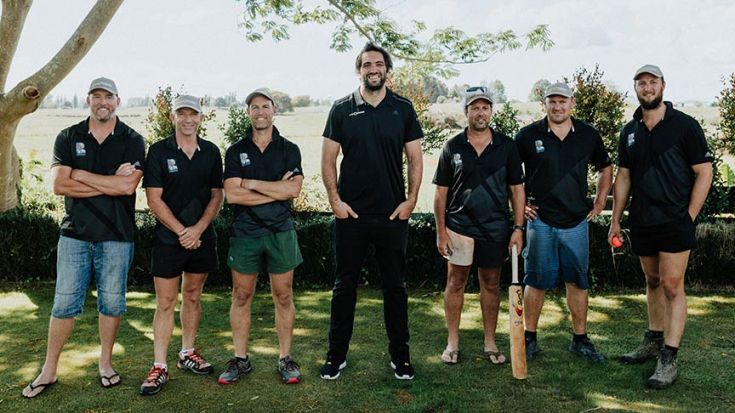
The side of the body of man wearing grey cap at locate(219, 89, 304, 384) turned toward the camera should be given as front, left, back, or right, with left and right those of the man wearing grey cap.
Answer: front

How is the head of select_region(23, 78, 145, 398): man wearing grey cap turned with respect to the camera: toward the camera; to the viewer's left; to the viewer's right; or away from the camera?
toward the camera

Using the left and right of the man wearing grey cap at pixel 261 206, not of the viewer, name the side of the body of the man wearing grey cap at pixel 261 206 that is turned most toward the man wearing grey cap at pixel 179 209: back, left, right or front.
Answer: right

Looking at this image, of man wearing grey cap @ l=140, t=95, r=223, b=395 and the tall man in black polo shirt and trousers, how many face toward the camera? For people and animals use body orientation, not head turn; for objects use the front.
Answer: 2

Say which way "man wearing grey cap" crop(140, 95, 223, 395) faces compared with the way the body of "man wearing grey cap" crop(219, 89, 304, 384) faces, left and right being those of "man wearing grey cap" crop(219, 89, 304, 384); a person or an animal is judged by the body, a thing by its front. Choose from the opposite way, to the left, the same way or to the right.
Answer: the same way

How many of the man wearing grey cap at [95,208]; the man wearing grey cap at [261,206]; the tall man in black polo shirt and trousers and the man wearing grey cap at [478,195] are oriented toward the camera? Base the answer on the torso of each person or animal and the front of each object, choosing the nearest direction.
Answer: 4

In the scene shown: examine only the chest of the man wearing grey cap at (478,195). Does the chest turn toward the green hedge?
no

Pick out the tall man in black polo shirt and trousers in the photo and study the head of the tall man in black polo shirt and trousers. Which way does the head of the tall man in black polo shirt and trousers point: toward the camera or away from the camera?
toward the camera

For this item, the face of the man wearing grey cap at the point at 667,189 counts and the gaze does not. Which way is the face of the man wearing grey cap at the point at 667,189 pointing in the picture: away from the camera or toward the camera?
toward the camera

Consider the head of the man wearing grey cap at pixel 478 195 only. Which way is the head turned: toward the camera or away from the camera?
toward the camera

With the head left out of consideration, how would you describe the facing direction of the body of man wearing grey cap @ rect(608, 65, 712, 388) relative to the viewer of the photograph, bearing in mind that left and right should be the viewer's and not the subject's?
facing the viewer and to the left of the viewer

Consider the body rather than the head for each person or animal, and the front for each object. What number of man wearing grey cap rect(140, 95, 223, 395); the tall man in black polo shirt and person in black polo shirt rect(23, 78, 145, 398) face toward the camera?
3

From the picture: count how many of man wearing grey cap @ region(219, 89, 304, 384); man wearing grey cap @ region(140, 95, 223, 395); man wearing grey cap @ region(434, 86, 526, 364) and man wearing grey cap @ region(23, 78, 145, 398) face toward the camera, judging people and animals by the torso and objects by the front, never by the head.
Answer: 4

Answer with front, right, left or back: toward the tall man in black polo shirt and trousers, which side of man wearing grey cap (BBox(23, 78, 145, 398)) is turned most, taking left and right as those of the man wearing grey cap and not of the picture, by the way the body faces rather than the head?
left

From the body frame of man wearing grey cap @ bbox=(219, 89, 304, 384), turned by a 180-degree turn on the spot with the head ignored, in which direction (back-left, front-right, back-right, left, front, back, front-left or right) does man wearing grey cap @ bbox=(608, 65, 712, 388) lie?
right

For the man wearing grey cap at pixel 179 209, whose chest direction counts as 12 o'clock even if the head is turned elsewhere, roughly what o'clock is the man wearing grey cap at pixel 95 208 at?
the man wearing grey cap at pixel 95 208 is roughly at 3 o'clock from the man wearing grey cap at pixel 179 209.

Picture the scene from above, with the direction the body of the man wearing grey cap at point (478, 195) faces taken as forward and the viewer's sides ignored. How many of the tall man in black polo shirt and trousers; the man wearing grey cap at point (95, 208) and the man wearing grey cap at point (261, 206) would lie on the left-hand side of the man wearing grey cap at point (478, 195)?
0

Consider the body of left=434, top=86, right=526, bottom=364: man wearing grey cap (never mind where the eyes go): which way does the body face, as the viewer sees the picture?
toward the camera
